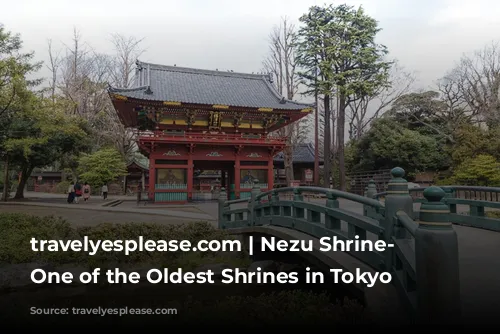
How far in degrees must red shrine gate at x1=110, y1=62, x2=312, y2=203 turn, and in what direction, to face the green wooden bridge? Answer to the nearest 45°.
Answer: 0° — it already faces it

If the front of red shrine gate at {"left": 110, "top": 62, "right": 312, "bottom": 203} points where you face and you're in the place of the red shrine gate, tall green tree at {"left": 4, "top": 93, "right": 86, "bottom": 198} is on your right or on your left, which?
on your right

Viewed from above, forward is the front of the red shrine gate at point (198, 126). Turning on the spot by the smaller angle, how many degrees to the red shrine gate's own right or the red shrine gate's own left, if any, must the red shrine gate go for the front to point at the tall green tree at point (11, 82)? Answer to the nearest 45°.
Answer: approximately 90° to the red shrine gate's own right

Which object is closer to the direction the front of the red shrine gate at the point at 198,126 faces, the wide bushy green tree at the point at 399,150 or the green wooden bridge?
the green wooden bridge

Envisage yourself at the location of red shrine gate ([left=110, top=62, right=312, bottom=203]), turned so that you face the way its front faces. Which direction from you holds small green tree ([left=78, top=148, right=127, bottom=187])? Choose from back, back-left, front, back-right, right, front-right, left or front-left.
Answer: back-right

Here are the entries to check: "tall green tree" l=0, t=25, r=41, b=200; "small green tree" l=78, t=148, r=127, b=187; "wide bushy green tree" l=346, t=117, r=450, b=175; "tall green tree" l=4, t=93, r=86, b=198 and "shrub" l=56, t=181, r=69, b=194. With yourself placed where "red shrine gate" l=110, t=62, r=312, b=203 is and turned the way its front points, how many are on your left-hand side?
1

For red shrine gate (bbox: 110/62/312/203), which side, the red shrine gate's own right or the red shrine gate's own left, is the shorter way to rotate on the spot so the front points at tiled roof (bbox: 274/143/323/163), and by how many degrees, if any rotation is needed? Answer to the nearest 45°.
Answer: approximately 135° to the red shrine gate's own left

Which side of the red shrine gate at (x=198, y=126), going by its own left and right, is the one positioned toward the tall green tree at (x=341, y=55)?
left

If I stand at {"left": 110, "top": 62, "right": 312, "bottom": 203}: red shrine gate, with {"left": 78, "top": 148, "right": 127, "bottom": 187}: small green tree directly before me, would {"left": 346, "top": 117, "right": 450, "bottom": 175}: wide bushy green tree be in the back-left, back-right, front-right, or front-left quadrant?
back-right

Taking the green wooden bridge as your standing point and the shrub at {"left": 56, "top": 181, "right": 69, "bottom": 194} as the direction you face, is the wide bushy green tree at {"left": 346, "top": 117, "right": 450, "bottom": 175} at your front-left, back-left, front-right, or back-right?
front-right

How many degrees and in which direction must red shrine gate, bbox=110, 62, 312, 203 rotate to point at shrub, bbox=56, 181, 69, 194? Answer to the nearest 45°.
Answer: approximately 135° to its right

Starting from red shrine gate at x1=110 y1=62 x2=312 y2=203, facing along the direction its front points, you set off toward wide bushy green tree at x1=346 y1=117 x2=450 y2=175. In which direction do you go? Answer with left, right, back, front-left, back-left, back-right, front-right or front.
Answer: left

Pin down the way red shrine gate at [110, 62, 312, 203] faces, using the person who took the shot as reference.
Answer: facing the viewer
